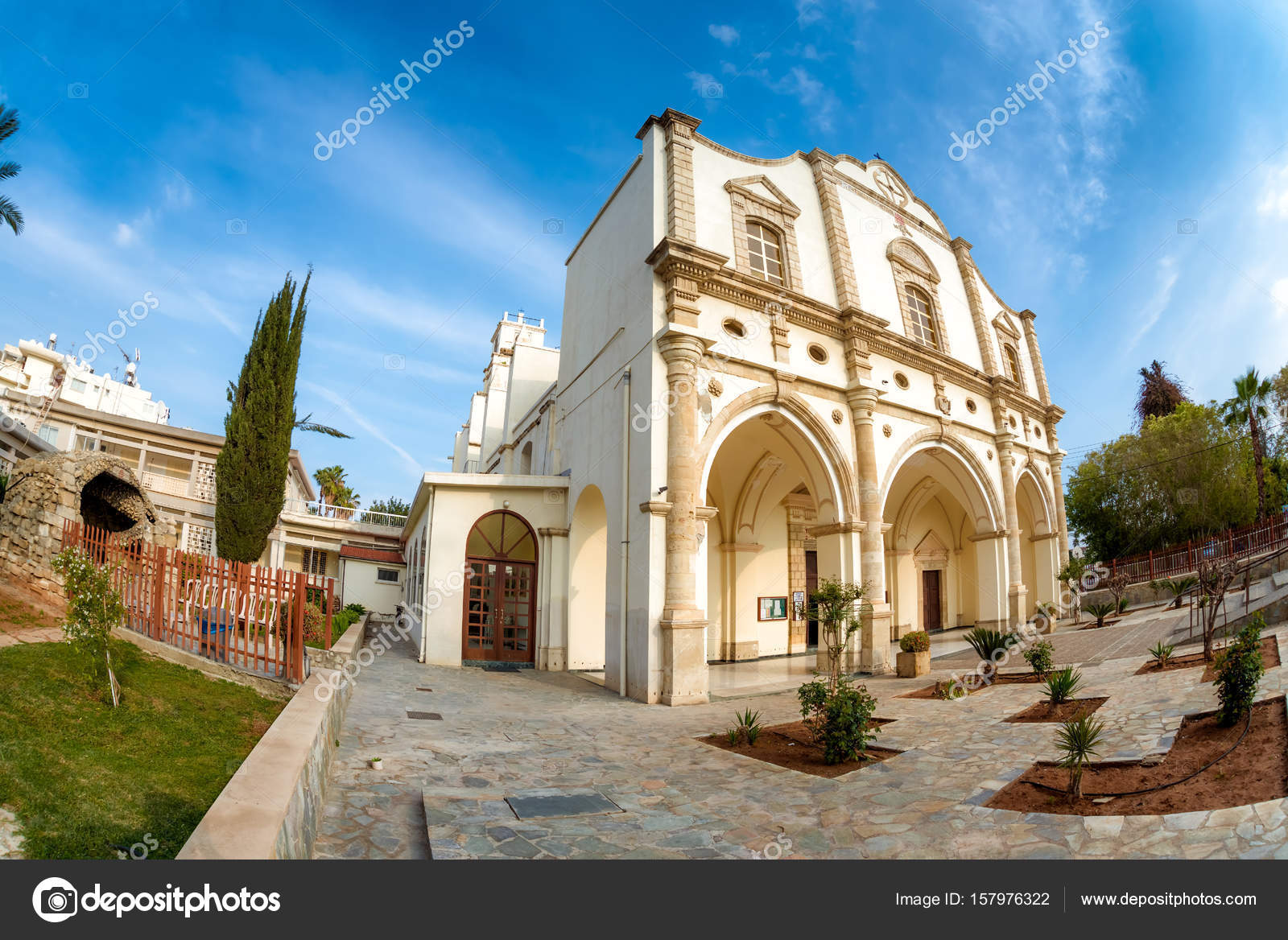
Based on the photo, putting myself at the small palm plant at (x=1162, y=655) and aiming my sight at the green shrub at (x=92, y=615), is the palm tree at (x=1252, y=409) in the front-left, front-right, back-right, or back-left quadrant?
back-right

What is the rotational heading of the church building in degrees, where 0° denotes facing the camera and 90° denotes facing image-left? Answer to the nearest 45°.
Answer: approximately 315°

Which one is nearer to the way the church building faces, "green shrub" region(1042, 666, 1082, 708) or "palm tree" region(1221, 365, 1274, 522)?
the green shrub

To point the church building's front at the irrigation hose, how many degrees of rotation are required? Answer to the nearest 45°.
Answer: approximately 45° to its right

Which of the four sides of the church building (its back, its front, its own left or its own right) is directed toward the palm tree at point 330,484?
back

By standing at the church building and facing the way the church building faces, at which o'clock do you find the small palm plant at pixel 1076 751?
The small palm plant is roughly at 1 o'clock from the church building.

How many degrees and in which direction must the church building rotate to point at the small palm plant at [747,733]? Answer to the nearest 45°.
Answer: approximately 45° to its right

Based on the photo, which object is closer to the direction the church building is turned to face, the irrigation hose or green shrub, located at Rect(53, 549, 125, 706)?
the irrigation hose

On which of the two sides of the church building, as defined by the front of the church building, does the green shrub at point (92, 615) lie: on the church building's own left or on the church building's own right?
on the church building's own right
